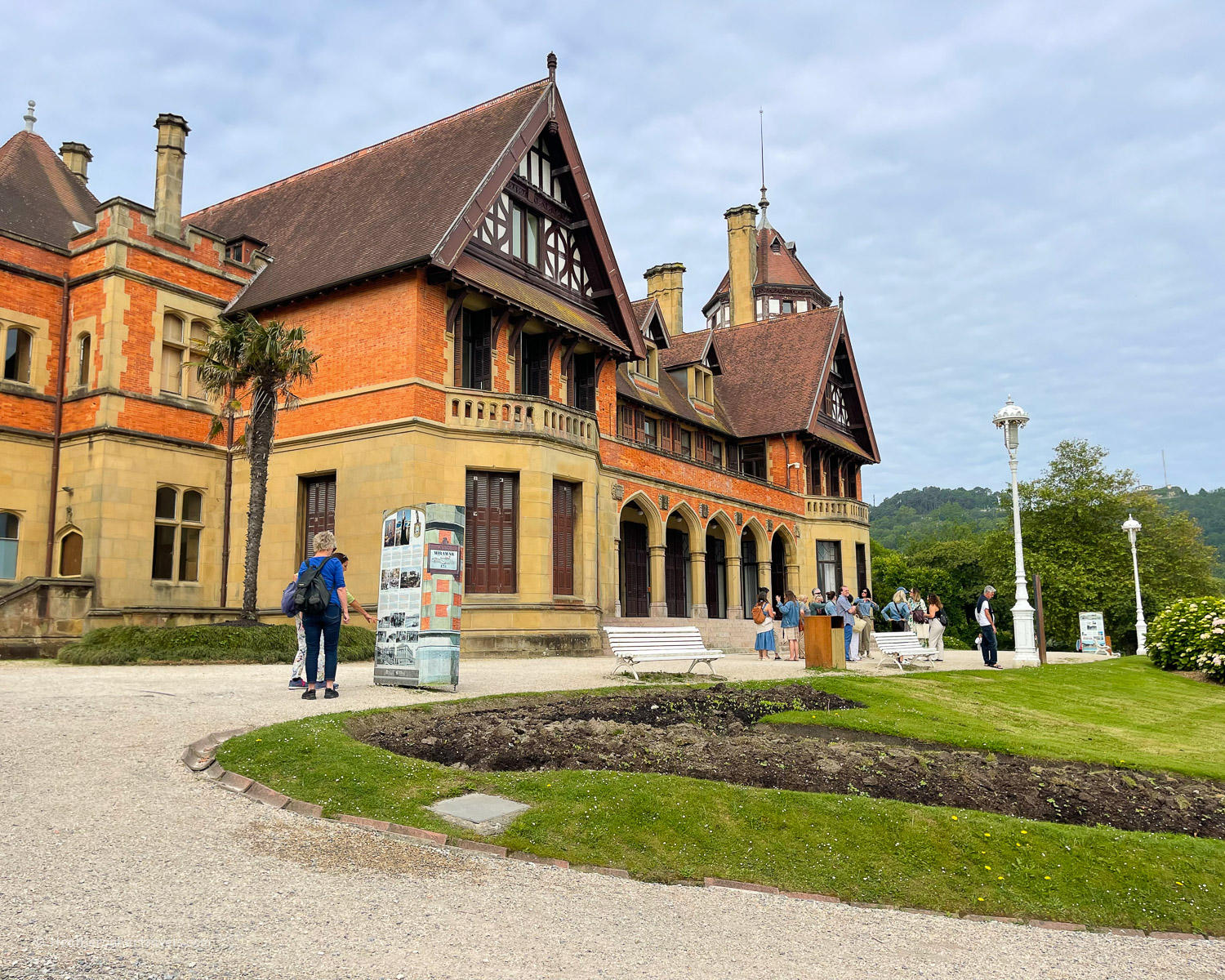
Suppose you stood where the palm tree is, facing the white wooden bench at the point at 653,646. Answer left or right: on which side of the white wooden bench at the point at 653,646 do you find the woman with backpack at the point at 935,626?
left

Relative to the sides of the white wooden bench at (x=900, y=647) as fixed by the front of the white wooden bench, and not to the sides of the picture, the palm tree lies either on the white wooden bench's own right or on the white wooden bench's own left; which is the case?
on the white wooden bench's own right

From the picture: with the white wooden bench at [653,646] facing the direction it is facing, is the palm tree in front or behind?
behind

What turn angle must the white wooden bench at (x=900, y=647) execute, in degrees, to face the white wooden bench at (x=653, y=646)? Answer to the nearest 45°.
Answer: approximately 90° to its right

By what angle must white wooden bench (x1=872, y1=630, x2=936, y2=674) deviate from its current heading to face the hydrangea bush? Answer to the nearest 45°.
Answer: approximately 90° to its left

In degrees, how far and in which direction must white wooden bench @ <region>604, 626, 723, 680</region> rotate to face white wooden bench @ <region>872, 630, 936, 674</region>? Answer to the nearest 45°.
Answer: approximately 90° to its left

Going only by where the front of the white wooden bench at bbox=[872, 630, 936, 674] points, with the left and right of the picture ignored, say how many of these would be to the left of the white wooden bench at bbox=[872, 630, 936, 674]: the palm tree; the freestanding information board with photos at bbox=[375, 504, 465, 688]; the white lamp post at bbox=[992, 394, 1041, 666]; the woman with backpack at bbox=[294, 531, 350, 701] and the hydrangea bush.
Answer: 2

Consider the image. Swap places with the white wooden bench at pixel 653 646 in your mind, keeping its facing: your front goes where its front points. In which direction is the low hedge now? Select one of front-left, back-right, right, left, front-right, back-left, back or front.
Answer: back-right

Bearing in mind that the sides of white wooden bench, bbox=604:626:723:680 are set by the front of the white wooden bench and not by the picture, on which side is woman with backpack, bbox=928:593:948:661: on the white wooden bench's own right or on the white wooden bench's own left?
on the white wooden bench's own left

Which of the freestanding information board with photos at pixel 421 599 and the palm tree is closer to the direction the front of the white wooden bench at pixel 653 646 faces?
the freestanding information board with photos

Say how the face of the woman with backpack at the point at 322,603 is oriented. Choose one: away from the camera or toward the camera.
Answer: away from the camera
